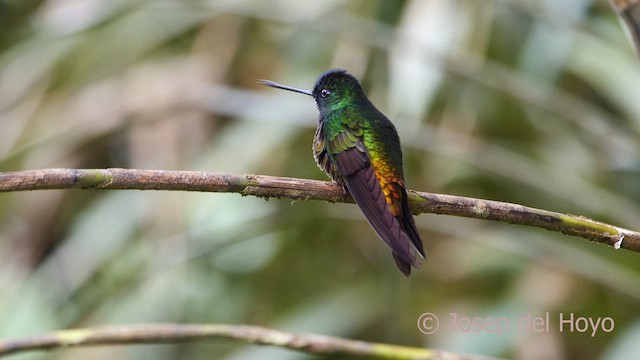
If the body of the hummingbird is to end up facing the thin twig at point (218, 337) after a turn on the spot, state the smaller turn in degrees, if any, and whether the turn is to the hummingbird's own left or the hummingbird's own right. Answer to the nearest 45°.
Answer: approximately 90° to the hummingbird's own left

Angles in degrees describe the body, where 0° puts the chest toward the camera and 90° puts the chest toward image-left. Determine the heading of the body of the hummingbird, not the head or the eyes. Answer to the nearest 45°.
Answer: approximately 135°
